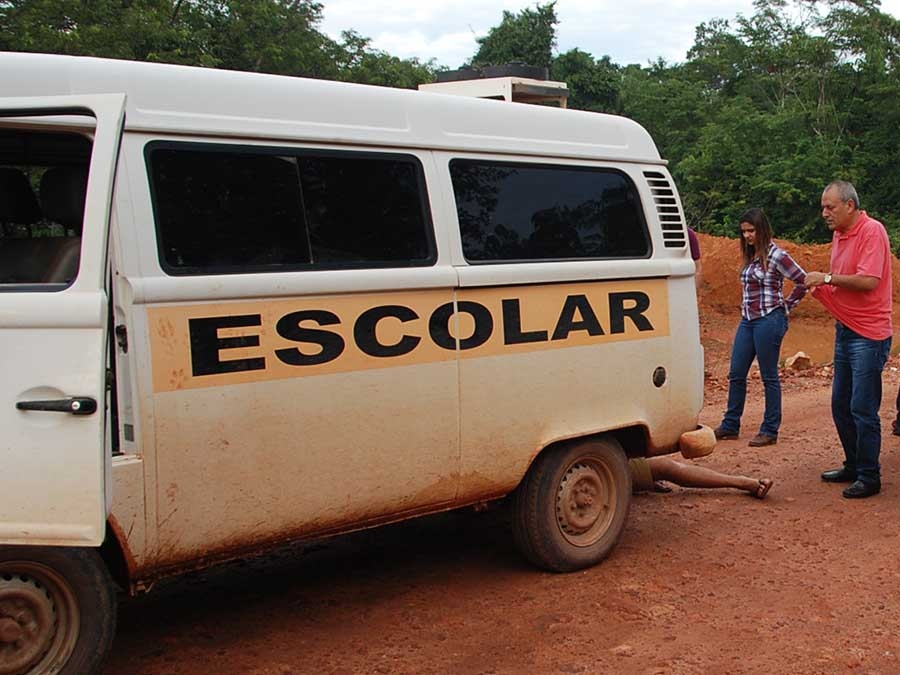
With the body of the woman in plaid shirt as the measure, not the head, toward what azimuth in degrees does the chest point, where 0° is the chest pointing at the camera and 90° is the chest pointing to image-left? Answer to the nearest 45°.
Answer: approximately 45°

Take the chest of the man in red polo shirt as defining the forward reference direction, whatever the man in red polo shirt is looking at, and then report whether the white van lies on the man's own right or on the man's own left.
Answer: on the man's own left

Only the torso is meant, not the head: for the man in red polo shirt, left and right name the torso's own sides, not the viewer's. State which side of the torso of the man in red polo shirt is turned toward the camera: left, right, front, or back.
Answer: left

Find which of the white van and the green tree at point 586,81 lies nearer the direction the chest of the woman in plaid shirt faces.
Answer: the white van

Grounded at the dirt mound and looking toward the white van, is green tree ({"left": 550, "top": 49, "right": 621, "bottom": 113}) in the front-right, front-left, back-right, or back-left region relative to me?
back-right

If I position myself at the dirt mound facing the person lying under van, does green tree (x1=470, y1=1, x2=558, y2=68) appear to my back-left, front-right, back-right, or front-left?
back-right

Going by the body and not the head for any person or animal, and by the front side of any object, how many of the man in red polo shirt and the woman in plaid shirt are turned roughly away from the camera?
0

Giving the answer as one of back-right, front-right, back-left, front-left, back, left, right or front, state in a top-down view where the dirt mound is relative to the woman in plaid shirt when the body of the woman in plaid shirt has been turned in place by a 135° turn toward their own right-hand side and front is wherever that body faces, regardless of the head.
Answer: front

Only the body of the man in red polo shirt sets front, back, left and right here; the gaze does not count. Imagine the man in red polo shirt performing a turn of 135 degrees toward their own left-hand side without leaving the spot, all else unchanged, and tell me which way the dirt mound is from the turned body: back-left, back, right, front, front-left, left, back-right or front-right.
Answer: back-left

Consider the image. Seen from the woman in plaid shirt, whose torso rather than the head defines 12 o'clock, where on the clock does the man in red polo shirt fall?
The man in red polo shirt is roughly at 10 o'clock from the woman in plaid shirt.

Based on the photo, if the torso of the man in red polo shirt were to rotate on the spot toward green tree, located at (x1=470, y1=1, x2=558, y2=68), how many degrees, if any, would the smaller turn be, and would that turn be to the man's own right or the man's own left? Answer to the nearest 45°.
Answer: approximately 90° to the man's own right

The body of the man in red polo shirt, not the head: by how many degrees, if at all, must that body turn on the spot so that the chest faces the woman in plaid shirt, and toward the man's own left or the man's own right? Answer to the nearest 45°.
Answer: approximately 45° to the man's own right

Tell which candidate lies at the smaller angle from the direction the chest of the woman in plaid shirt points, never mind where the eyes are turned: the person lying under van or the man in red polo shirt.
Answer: the person lying under van

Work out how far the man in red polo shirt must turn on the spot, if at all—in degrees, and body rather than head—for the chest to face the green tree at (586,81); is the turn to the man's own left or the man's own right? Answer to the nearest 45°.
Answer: approximately 90° to the man's own right

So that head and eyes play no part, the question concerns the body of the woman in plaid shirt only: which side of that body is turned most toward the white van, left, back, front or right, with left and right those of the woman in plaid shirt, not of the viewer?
front
